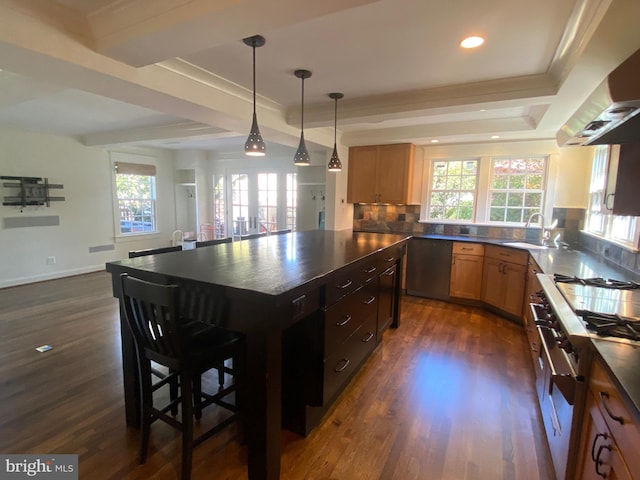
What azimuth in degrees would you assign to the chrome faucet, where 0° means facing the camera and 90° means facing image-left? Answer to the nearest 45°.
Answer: approximately 45°

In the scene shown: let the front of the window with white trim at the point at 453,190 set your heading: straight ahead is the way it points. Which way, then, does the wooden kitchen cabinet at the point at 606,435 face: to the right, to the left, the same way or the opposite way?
to the right

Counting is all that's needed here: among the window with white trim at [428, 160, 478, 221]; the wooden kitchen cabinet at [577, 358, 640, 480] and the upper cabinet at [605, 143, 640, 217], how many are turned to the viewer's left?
2

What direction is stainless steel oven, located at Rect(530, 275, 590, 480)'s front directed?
to the viewer's left

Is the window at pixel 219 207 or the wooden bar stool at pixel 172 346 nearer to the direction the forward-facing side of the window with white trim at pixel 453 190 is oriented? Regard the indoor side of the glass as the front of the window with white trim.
the wooden bar stool

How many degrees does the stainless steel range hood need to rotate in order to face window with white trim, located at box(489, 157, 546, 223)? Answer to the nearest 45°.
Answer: approximately 90° to its right

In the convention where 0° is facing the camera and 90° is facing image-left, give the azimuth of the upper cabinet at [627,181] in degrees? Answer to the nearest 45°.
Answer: approximately 90°

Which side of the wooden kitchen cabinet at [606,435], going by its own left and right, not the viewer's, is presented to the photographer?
left

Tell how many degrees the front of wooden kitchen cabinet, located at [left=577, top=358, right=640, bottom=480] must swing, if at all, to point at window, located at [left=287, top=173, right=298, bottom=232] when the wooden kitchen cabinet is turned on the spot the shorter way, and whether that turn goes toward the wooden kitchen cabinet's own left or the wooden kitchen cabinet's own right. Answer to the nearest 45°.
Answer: approximately 45° to the wooden kitchen cabinet's own right

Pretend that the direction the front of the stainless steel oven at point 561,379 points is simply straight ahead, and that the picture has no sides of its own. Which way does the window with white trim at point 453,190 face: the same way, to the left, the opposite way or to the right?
to the left
